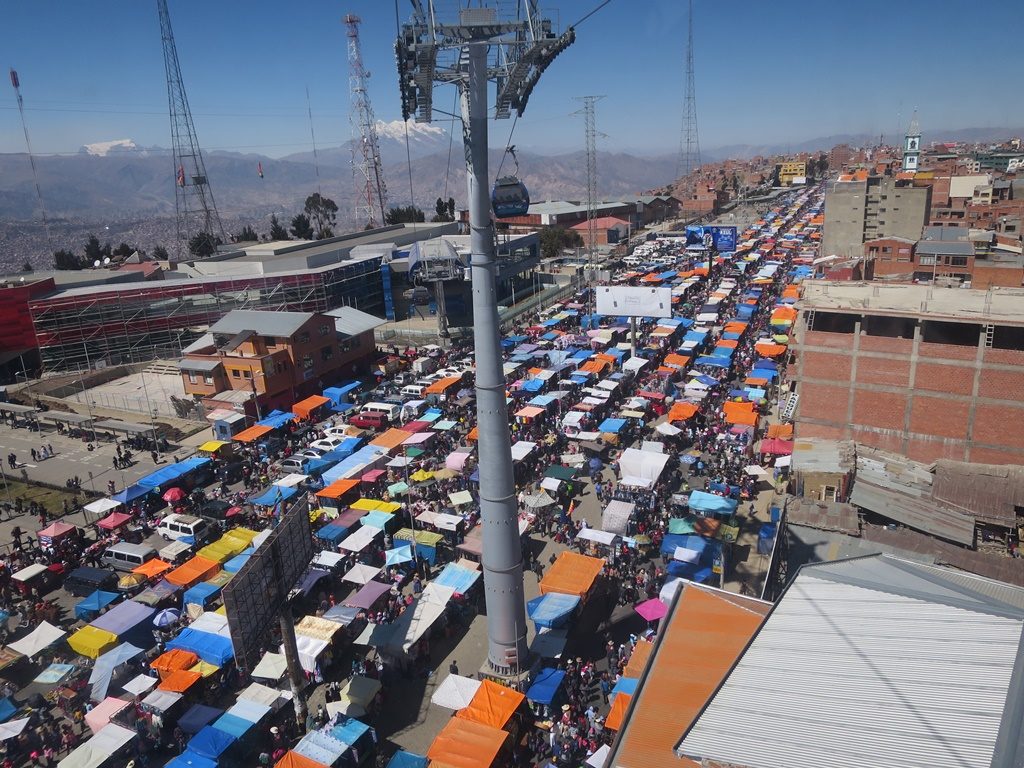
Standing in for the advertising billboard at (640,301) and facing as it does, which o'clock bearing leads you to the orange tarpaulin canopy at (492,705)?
The orange tarpaulin canopy is roughly at 12 o'clock from the advertising billboard.

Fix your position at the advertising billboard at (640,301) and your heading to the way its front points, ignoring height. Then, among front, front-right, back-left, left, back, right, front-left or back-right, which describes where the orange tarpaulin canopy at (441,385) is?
front-right

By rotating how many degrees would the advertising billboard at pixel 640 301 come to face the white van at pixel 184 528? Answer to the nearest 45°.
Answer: approximately 45° to its right

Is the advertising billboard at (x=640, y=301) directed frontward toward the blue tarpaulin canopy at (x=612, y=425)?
yes

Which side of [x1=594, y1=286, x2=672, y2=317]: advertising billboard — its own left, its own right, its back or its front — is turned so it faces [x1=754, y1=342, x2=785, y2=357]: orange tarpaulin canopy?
left

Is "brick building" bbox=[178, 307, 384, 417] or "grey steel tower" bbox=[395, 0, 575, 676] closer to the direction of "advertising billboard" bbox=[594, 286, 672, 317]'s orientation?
the grey steel tower

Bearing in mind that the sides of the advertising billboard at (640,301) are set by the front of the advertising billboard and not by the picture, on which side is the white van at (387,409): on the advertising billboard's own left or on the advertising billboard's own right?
on the advertising billboard's own right

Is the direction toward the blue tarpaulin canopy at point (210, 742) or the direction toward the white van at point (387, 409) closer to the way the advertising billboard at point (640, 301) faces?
the blue tarpaulin canopy

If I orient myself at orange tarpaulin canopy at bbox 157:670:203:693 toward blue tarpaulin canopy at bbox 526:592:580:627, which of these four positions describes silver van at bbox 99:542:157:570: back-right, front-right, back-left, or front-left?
back-left

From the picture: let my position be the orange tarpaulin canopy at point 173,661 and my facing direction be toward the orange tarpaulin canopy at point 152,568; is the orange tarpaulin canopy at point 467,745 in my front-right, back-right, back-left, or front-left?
back-right

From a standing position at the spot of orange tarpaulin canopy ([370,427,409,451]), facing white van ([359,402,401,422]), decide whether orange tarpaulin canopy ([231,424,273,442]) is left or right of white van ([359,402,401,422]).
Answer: left

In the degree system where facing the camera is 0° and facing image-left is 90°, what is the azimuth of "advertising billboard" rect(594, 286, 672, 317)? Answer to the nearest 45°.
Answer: approximately 0°
